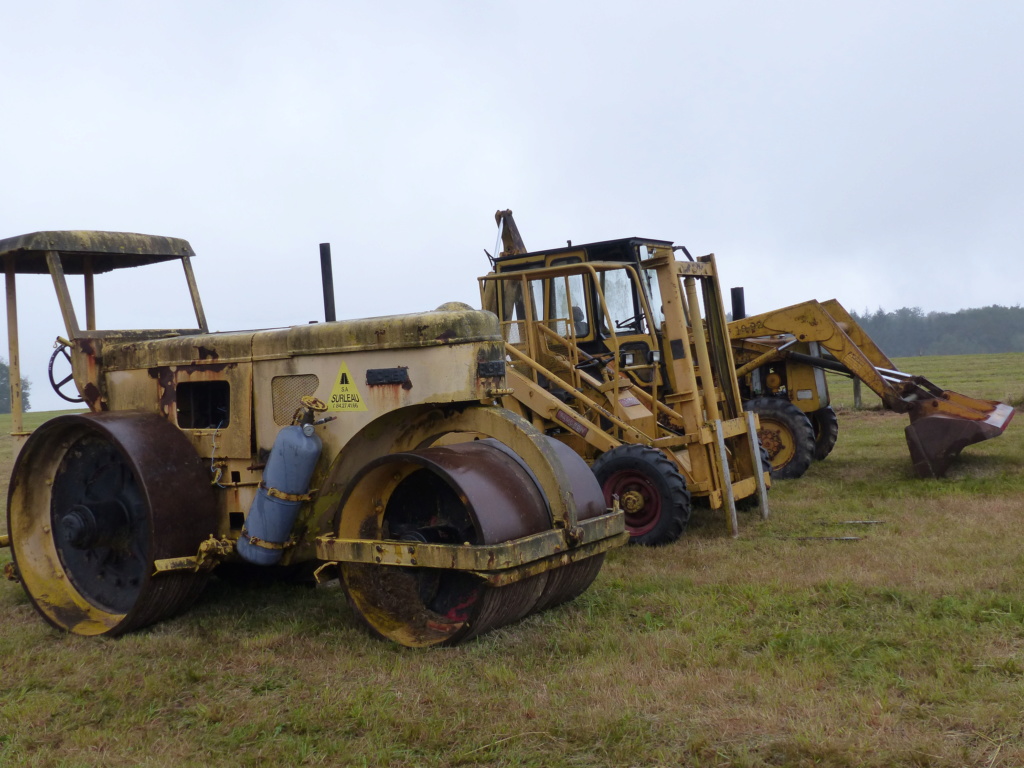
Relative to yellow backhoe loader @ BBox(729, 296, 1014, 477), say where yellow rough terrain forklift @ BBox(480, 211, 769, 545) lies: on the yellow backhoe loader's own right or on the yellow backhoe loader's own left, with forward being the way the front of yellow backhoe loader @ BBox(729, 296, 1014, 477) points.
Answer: on the yellow backhoe loader's own right

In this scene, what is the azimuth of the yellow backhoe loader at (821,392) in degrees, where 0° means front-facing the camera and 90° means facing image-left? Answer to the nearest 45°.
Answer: approximately 315°

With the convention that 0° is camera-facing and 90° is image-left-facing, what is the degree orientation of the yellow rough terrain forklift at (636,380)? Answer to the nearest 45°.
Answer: approximately 315°

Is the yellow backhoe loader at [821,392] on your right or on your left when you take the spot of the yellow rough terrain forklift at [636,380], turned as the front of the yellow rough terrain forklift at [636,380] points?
on your left
